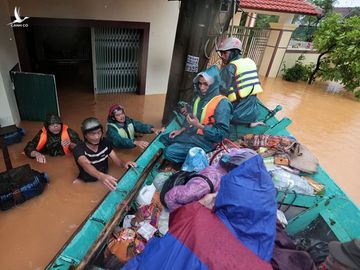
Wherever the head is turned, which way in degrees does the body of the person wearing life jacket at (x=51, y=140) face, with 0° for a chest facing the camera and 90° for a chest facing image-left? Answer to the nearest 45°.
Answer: approximately 0°

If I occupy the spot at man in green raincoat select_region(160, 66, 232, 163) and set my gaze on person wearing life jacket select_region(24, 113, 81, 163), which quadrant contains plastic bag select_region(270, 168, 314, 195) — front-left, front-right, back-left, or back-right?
back-left

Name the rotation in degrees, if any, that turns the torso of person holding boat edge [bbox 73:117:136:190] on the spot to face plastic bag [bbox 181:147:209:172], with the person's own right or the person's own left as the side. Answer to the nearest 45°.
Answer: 0° — they already face it

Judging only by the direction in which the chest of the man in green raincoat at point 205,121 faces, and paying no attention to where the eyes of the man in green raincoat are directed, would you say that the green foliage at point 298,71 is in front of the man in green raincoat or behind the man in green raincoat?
behind

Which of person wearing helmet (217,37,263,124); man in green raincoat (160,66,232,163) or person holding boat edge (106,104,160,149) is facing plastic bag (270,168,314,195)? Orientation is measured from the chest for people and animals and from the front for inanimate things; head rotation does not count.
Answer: the person holding boat edge

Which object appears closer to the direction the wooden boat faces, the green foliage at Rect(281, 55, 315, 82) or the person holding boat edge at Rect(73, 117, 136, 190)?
the green foliage

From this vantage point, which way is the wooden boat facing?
away from the camera

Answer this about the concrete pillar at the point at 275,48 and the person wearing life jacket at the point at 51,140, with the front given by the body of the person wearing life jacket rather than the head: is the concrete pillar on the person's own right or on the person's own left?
on the person's own left
